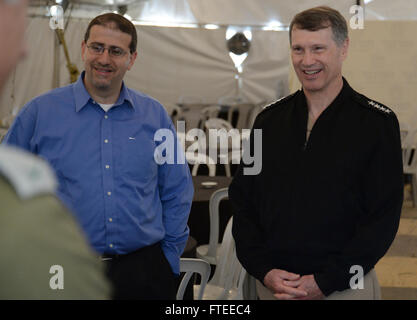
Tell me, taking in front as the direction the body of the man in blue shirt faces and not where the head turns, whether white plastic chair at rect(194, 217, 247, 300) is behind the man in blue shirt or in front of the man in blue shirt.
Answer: behind

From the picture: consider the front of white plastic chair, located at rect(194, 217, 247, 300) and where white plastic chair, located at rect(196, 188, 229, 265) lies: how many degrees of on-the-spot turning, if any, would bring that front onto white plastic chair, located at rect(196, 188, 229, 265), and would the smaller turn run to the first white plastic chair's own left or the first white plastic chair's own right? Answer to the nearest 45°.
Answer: approximately 135° to the first white plastic chair's own right

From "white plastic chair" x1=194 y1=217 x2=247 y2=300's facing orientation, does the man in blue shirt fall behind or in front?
in front

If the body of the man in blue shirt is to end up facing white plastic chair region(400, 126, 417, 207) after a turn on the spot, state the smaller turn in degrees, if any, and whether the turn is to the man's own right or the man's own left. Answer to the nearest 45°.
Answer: approximately 135° to the man's own left

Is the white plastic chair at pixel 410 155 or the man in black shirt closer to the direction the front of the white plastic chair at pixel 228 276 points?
the man in black shirt

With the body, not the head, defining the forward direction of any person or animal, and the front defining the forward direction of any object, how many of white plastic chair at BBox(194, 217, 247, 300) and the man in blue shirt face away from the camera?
0

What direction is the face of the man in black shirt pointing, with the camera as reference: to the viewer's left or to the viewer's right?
to the viewer's left

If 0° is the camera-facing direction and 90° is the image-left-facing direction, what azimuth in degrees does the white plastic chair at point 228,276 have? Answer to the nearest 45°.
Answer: approximately 45°
